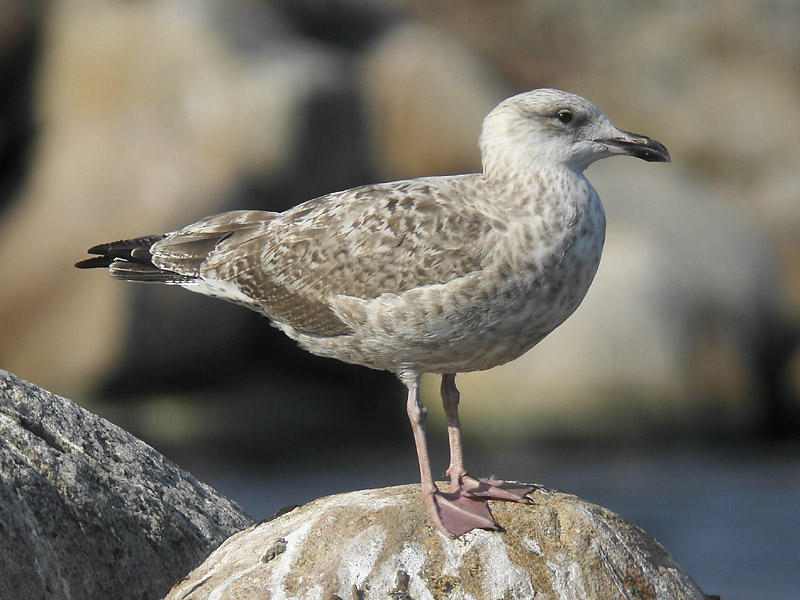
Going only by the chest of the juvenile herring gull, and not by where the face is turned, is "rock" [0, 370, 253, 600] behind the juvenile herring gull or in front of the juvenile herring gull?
behind

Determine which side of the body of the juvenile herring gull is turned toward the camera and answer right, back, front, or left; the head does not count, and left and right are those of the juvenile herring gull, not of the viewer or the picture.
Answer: right

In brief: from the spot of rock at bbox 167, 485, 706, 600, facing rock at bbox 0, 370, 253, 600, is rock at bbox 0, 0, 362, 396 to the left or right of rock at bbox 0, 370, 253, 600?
right
